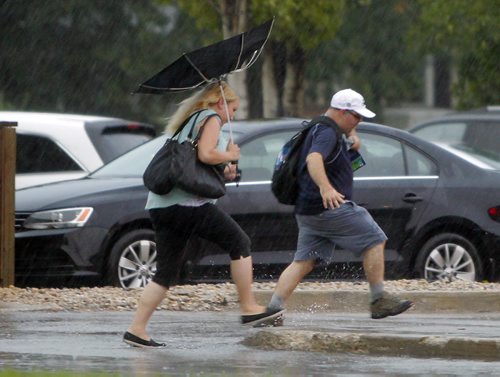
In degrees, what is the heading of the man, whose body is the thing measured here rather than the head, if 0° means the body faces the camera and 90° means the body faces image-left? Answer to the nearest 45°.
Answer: approximately 270°

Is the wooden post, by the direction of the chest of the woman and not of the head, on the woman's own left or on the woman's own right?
on the woman's own left

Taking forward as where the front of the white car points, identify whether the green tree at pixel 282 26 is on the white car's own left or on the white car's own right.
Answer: on the white car's own right

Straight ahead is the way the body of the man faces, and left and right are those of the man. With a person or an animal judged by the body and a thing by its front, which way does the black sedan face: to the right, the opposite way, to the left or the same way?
the opposite way

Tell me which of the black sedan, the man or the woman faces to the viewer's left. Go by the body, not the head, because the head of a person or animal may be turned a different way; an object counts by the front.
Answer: the black sedan

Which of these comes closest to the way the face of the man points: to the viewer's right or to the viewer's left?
to the viewer's right

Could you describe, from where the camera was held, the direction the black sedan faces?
facing to the left of the viewer

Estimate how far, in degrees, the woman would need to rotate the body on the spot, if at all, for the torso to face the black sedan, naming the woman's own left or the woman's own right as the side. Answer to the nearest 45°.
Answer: approximately 90° to the woman's own left

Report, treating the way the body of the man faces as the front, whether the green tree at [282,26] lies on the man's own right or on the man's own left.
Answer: on the man's own left

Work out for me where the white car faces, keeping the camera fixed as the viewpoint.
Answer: facing away from the viewer and to the left of the viewer
